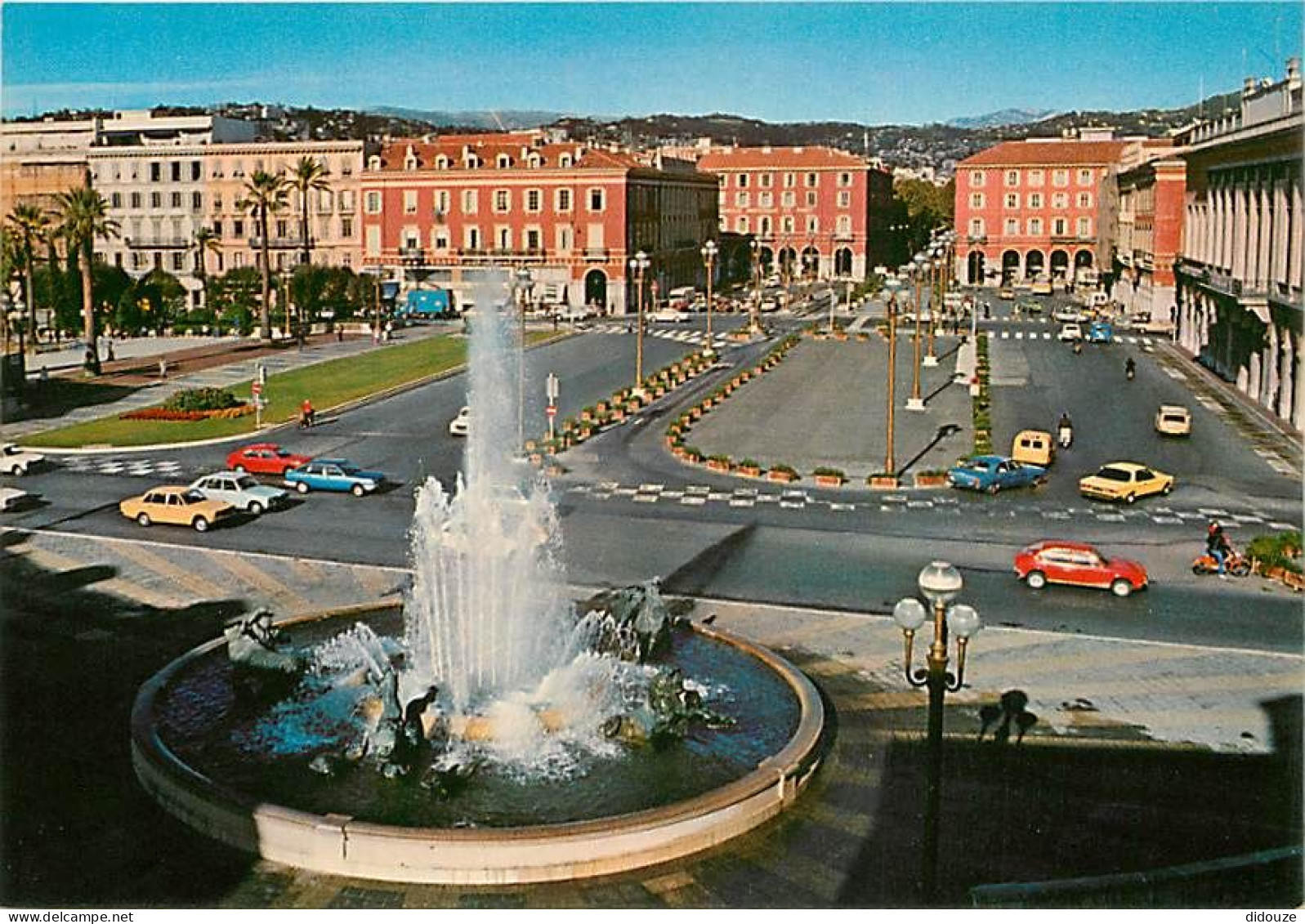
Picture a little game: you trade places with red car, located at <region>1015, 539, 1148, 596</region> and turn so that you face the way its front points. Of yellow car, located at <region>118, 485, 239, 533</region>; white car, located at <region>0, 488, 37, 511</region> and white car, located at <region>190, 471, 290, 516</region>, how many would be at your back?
3

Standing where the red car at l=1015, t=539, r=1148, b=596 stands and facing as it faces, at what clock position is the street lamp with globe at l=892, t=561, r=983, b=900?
The street lamp with globe is roughly at 3 o'clock from the red car.

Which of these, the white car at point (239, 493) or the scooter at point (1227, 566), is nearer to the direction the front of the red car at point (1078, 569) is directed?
the scooter

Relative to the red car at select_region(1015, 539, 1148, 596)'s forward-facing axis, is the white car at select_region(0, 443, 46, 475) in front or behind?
behind

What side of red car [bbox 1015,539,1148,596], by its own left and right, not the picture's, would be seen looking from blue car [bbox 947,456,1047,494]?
left

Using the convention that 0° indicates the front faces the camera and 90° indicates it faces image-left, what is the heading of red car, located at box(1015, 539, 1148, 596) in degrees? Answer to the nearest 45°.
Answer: approximately 270°

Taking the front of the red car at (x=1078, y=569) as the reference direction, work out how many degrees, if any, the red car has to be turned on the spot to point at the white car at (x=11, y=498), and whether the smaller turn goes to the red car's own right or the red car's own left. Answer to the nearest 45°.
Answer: approximately 180°
